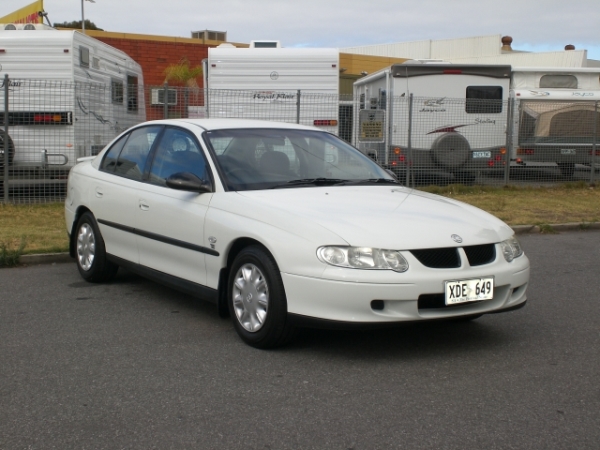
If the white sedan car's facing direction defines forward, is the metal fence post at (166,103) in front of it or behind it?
behind

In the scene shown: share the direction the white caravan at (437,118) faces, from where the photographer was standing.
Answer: facing away from the viewer

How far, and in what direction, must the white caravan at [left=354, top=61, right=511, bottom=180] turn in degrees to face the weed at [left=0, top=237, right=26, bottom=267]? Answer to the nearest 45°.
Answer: approximately 135° to its left

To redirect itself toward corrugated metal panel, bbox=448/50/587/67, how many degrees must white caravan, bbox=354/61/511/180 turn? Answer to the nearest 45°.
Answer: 0° — it already faces it

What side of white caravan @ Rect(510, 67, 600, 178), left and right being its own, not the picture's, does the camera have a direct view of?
back

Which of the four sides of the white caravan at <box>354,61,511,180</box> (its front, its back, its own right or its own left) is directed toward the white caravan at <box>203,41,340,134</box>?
left

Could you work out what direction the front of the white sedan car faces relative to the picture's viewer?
facing the viewer and to the right of the viewer

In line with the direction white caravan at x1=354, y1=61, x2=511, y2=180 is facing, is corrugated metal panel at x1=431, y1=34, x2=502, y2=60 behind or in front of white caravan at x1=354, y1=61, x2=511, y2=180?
in front

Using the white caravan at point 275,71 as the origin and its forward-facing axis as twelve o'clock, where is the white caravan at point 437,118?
the white caravan at point 437,118 is roughly at 3 o'clock from the white caravan at point 275,71.

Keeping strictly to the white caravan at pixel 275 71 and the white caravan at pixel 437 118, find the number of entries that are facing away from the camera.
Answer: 2

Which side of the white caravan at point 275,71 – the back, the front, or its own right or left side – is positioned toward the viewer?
back

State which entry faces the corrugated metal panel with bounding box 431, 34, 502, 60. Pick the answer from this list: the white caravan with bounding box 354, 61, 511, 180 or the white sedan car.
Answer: the white caravan
